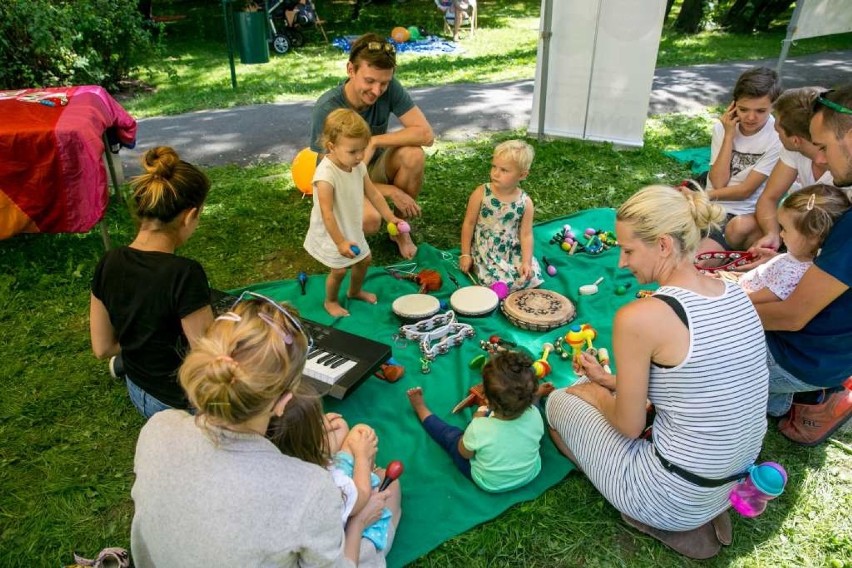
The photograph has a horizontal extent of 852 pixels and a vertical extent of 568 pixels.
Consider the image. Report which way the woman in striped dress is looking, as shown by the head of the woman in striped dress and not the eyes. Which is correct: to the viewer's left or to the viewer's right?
to the viewer's left

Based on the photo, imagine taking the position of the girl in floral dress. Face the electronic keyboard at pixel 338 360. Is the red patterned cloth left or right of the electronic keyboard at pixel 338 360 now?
right

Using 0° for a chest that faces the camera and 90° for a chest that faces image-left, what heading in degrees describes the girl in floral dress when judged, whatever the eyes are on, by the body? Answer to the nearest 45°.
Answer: approximately 0°

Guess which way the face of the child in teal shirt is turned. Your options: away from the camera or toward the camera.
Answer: away from the camera

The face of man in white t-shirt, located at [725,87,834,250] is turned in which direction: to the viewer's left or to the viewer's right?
to the viewer's left

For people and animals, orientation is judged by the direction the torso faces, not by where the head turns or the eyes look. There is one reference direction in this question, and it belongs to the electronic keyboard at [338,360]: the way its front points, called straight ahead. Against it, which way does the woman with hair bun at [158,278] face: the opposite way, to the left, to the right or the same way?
the opposite way

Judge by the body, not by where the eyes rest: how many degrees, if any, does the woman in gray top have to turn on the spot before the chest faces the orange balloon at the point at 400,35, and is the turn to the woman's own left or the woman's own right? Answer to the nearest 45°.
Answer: approximately 45° to the woman's own left
